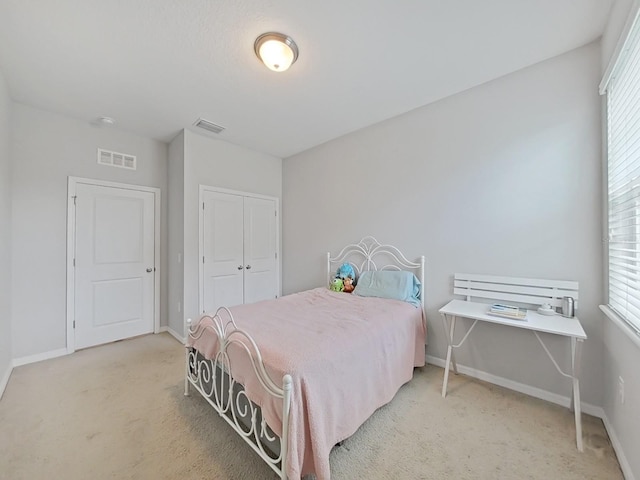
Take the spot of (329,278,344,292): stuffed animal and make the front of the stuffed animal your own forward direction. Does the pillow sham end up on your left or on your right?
on your left

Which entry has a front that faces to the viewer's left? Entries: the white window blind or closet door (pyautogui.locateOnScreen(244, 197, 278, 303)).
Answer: the white window blind

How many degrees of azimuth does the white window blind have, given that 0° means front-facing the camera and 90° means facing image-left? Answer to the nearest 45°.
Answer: approximately 90°

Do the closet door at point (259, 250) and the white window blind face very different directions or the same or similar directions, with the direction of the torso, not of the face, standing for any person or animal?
very different directions

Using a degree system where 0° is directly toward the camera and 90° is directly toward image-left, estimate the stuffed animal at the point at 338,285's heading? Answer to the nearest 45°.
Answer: approximately 45°

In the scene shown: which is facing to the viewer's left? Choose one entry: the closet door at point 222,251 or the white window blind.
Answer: the white window blind

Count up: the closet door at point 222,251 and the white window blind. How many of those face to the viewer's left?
1
